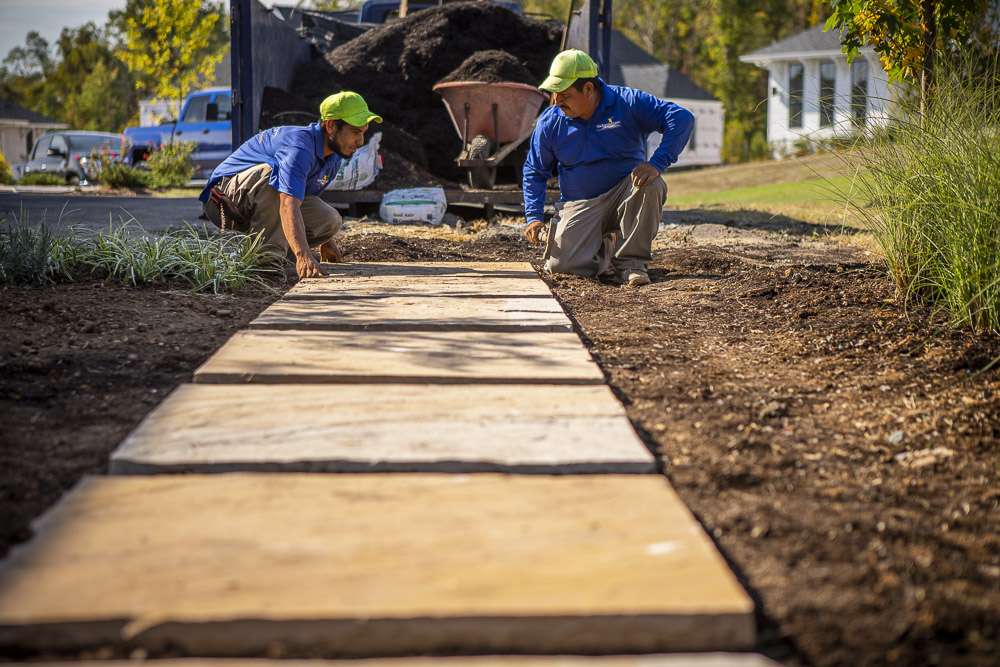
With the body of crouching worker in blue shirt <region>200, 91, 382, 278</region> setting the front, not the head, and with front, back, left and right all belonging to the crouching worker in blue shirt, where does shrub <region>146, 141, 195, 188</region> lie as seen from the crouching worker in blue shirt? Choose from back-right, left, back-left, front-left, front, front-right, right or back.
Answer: left

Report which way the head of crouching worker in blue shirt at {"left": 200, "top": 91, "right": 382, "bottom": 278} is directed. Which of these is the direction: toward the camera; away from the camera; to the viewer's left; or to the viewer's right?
to the viewer's right

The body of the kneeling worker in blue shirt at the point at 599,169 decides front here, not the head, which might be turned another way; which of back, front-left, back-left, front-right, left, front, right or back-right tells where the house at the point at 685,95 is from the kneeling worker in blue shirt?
back-right

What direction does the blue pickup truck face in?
to the viewer's left

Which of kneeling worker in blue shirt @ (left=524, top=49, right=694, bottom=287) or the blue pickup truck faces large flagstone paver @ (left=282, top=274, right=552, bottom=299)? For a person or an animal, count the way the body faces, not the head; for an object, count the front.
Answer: the kneeling worker in blue shirt

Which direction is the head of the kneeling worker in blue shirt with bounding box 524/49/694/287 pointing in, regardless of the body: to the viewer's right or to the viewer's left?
to the viewer's left

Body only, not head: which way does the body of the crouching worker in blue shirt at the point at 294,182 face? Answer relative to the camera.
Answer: to the viewer's right

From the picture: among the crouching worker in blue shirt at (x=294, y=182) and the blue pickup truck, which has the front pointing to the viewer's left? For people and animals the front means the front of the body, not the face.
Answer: the blue pickup truck

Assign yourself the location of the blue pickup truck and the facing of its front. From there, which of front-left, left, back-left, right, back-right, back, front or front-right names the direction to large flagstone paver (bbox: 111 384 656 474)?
left

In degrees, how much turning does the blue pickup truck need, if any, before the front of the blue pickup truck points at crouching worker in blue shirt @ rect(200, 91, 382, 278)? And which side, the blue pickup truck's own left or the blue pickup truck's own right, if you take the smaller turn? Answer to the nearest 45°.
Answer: approximately 90° to the blue pickup truck's own left

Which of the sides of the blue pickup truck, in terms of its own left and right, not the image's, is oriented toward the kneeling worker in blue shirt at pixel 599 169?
left

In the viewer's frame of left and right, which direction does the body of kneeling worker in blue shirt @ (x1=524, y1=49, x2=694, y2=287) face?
facing the viewer and to the left of the viewer

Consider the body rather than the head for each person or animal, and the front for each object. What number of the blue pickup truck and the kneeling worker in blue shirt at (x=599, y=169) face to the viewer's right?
0
